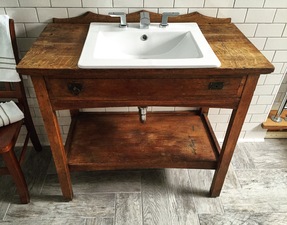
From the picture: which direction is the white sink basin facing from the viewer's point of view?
toward the camera

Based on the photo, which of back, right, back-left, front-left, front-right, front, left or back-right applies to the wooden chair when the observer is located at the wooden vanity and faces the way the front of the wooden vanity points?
right

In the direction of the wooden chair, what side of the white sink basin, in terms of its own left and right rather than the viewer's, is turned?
right

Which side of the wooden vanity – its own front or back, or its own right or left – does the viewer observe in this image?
front
